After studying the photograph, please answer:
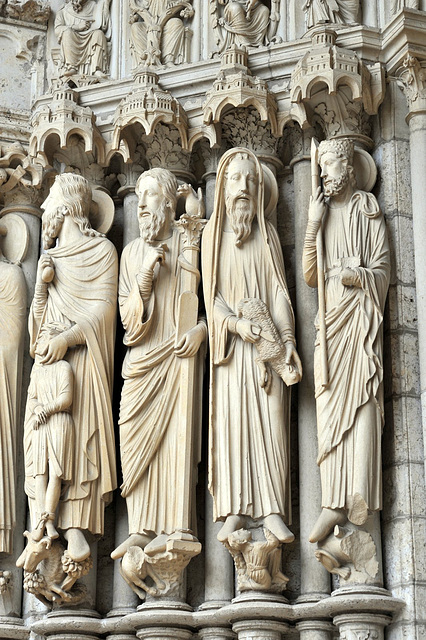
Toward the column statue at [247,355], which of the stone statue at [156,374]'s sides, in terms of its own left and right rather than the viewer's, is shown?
left

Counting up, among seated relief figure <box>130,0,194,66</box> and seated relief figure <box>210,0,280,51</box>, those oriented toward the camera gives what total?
2

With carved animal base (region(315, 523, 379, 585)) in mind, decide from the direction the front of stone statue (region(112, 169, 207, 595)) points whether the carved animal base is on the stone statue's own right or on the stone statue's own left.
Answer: on the stone statue's own left

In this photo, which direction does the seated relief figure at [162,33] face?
toward the camera

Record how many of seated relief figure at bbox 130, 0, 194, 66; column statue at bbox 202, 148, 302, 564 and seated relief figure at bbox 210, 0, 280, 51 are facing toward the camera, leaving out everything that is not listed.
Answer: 3

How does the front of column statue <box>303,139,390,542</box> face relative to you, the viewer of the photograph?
facing the viewer and to the left of the viewer

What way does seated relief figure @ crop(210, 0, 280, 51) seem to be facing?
toward the camera

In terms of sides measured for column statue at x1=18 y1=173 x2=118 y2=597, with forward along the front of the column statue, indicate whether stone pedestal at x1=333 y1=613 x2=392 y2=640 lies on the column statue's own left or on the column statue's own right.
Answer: on the column statue's own left

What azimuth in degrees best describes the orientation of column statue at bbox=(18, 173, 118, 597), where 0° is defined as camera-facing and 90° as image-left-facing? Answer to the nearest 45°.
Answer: approximately 45°
